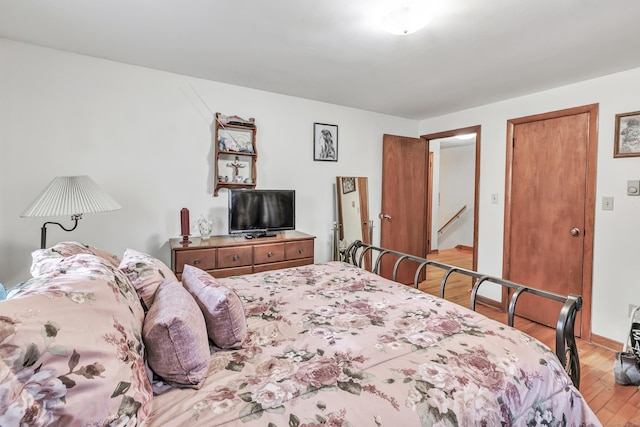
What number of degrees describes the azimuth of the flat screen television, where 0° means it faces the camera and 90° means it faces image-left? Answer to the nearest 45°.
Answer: approximately 315°

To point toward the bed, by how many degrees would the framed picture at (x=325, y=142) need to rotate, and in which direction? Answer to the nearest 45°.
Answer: approximately 45° to its right

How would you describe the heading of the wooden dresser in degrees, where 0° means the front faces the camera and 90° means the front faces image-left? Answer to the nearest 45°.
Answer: approximately 315°

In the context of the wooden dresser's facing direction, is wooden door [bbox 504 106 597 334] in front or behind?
in front

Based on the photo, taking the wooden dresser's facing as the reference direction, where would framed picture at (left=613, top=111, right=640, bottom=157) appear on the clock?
The framed picture is roughly at 11 o'clock from the wooden dresser.

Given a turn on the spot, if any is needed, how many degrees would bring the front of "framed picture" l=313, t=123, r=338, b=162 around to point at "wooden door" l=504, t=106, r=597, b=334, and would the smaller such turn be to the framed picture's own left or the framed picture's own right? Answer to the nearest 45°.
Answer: approximately 45° to the framed picture's own left

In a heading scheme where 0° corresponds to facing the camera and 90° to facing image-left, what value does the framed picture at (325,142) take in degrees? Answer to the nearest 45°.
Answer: approximately 315°

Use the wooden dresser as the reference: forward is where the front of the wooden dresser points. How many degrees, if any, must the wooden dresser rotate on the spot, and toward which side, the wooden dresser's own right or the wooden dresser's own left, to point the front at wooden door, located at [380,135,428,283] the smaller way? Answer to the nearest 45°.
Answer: approximately 90° to the wooden dresser's own left

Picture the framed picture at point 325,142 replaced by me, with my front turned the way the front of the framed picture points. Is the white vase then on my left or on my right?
on my right

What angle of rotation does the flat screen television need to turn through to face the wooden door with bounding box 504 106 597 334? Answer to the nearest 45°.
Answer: approximately 45° to its left

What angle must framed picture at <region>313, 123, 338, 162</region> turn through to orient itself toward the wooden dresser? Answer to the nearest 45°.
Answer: approximately 90° to its right

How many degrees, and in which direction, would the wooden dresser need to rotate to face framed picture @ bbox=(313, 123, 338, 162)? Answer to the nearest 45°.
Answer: approximately 90° to its left

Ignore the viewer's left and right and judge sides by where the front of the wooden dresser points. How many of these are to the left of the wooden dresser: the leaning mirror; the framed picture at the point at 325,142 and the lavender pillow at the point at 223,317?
2
